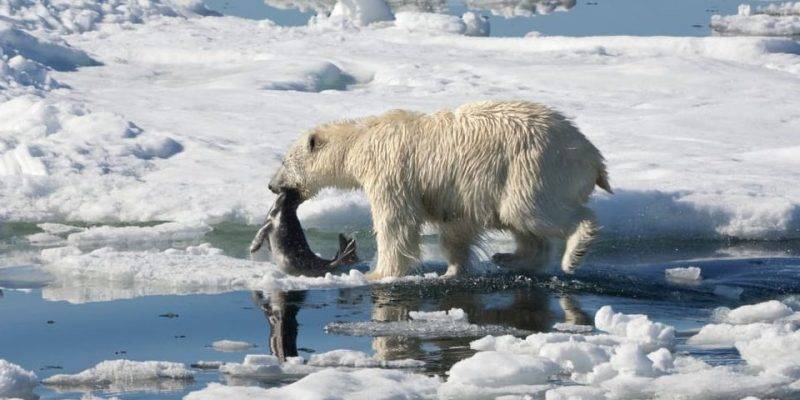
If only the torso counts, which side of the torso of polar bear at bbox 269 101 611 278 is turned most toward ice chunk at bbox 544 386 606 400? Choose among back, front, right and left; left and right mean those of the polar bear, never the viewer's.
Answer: left

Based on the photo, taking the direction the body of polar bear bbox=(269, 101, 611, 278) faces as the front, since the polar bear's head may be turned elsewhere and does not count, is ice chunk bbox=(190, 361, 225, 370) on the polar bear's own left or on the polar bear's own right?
on the polar bear's own left

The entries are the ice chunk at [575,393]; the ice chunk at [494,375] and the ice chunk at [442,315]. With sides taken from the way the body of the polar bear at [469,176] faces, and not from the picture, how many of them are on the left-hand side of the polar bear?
3

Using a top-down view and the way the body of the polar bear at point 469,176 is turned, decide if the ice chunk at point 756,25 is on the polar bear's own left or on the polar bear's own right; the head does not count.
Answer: on the polar bear's own right

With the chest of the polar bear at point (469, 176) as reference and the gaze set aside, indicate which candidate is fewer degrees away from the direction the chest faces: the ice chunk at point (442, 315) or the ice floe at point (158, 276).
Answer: the ice floe

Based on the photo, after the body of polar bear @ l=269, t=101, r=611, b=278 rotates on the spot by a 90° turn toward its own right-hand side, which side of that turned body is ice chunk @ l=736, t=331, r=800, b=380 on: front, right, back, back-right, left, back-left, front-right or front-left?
back-right

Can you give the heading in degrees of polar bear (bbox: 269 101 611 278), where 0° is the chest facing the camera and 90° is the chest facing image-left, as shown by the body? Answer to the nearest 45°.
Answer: approximately 90°

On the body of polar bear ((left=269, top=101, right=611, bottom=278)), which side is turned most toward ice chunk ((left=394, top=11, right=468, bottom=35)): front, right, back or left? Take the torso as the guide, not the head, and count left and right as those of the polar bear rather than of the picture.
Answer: right

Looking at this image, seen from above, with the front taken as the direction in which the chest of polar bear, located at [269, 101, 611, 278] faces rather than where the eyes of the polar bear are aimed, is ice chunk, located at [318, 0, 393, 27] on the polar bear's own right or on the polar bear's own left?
on the polar bear's own right

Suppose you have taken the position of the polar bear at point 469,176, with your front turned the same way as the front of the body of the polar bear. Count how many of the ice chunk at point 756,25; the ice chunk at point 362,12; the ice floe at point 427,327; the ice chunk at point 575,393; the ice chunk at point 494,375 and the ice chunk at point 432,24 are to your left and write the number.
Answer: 3

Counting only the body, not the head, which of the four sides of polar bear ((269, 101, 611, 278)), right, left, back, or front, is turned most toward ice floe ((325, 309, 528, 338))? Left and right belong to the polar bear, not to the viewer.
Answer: left

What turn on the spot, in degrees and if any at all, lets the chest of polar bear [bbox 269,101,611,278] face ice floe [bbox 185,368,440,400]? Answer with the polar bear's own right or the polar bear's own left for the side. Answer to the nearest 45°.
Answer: approximately 90° to the polar bear's own left
